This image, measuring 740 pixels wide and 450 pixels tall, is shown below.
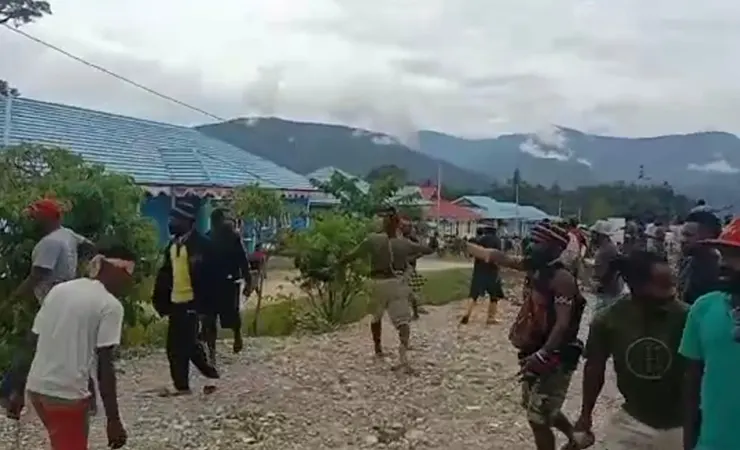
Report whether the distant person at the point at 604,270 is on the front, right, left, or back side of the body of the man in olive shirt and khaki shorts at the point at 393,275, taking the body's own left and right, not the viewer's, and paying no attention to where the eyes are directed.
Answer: left

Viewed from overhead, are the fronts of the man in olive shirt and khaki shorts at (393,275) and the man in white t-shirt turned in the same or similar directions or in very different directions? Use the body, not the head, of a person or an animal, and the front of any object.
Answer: very different directions

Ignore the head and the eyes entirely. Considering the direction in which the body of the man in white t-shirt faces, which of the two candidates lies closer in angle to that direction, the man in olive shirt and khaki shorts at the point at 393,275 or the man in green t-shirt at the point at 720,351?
the man in olive shirt and khaki shorts

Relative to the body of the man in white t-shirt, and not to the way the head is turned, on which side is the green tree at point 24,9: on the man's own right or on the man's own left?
on the man's own left

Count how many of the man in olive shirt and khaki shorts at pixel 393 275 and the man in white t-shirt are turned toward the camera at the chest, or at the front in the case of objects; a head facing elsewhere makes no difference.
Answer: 1

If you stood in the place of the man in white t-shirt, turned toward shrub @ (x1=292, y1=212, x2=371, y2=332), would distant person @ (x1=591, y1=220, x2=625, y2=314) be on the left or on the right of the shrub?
right

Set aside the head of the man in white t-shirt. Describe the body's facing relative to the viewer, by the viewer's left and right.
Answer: facing away from the viewer and to the right of the viewer
